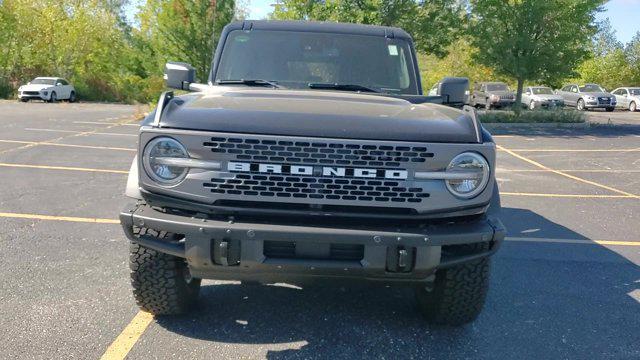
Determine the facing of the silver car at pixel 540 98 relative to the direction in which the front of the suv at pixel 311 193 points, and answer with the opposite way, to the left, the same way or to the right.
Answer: the same way

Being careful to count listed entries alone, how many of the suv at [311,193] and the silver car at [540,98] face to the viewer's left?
0

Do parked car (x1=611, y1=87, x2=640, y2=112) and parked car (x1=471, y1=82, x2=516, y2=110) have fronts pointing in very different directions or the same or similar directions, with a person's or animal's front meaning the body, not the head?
same or similar directions

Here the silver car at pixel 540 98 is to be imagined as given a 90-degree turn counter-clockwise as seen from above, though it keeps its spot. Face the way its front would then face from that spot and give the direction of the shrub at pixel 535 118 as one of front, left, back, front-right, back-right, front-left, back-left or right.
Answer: back-right

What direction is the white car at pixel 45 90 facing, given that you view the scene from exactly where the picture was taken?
facing the viewer and to the left of the viewer

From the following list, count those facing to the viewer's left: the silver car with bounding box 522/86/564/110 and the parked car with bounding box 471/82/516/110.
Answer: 0

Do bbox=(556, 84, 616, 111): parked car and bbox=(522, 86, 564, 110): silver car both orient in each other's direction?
no

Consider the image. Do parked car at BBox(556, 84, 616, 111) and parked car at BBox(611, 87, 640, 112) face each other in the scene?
no

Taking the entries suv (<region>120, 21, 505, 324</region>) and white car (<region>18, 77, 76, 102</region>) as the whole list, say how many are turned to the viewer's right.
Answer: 0

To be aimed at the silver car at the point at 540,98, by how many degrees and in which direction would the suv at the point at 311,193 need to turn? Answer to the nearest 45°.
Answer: approximately 135° to its left

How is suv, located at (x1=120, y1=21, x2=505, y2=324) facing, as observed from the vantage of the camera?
facing the viewer

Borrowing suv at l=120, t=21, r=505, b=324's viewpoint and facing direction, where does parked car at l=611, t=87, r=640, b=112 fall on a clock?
The parked car is roughly at 7 o'clock from the suv.

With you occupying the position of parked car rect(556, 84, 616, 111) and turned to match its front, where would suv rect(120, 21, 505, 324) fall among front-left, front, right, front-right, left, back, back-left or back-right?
front-right

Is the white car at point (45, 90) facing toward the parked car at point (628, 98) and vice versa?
no

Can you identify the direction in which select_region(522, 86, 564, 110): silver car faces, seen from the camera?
facing the viewer and to the right of the viewer

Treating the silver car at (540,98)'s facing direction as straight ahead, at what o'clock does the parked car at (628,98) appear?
The parked car is roughly at 9 o'clock from the silver car.

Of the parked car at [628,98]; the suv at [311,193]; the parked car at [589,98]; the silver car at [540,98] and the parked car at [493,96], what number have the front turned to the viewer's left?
0

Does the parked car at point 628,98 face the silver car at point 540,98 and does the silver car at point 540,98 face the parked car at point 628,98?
no

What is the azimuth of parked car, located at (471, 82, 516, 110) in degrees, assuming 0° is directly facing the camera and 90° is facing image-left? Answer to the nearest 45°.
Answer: approximately 315°

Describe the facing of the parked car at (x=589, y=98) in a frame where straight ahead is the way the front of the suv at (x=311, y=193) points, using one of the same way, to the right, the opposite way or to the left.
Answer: the same way
